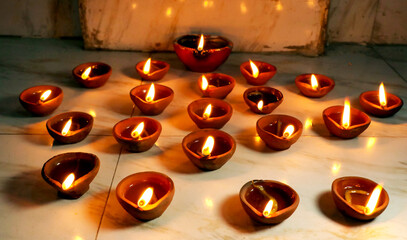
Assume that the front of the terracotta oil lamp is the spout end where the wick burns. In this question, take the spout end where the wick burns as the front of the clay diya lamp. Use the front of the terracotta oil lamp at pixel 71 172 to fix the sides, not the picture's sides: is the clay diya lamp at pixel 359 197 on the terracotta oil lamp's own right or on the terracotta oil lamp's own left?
on the terracotta oil lamp's own left

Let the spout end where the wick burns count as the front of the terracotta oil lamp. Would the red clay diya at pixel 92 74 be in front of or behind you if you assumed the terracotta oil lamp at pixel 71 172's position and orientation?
behind

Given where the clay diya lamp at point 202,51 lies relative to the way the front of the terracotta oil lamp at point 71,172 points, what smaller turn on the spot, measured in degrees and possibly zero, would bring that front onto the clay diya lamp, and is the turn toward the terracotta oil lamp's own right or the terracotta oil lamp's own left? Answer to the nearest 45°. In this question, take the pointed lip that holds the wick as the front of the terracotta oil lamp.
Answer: approximately 135° to the terracotta oil lamp's own left

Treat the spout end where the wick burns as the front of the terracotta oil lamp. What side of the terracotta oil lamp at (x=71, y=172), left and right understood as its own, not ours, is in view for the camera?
front
